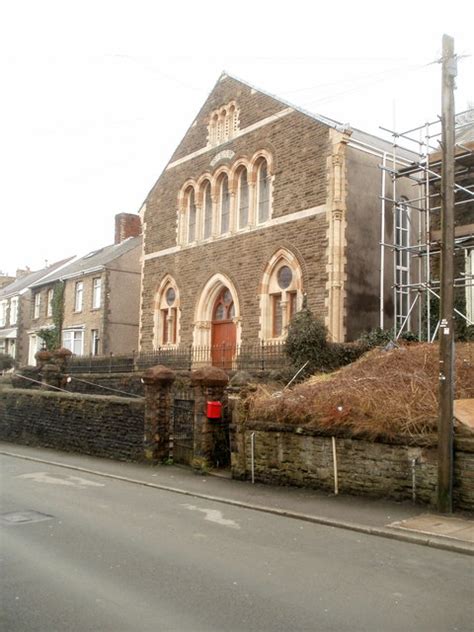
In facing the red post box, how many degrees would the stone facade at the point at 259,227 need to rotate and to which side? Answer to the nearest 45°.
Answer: approximately 45° to its left

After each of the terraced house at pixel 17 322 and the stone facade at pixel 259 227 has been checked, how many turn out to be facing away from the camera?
0

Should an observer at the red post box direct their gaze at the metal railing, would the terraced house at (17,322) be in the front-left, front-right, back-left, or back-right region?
front-left

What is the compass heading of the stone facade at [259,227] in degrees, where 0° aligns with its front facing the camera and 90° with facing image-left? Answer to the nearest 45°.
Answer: approximately 45°

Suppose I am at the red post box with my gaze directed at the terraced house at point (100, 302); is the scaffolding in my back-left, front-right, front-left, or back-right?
front-right

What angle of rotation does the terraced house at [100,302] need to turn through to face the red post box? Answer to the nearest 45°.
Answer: approximately 45° to its left

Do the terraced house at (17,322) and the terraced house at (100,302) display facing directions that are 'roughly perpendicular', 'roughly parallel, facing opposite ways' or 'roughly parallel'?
roughly parallel

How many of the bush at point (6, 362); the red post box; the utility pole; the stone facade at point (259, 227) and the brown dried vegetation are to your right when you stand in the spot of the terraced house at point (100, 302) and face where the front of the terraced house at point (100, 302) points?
1

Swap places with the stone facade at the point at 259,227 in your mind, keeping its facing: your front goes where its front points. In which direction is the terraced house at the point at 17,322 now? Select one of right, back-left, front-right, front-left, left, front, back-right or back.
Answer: right

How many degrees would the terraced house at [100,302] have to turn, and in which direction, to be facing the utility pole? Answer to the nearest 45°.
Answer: approximately 45° to its left

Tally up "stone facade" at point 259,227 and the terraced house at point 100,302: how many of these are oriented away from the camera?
0

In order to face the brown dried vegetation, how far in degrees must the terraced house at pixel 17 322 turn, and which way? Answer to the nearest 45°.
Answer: approximately 45° to its left
